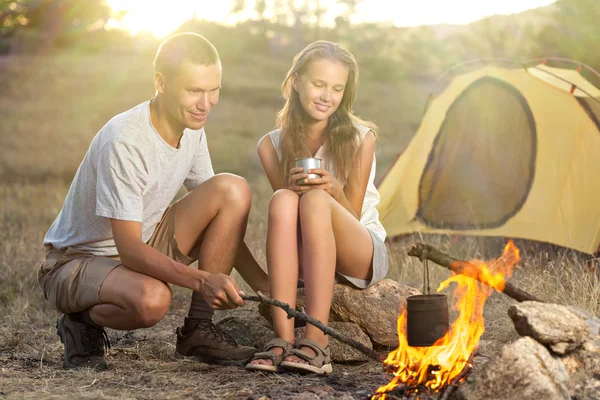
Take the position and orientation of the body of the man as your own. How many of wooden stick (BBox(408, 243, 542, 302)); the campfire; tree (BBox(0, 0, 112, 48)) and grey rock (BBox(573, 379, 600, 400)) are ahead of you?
3

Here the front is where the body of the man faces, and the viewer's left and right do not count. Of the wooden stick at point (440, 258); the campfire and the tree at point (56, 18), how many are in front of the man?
2

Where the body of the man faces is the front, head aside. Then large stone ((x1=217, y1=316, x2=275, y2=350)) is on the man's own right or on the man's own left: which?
on the man's own left

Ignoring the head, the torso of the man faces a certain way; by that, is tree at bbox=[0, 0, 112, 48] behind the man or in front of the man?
behind

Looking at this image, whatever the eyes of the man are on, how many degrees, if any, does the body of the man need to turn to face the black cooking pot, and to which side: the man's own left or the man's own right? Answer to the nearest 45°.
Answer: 0° — they already face it

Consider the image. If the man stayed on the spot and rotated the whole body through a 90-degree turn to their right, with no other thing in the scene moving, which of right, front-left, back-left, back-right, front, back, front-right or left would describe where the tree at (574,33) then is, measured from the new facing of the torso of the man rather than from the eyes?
back

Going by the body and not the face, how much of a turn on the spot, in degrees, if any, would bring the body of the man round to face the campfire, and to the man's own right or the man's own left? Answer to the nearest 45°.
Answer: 0° — they already face it

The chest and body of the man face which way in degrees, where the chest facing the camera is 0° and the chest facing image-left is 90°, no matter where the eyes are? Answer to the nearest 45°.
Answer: approximately 315°
